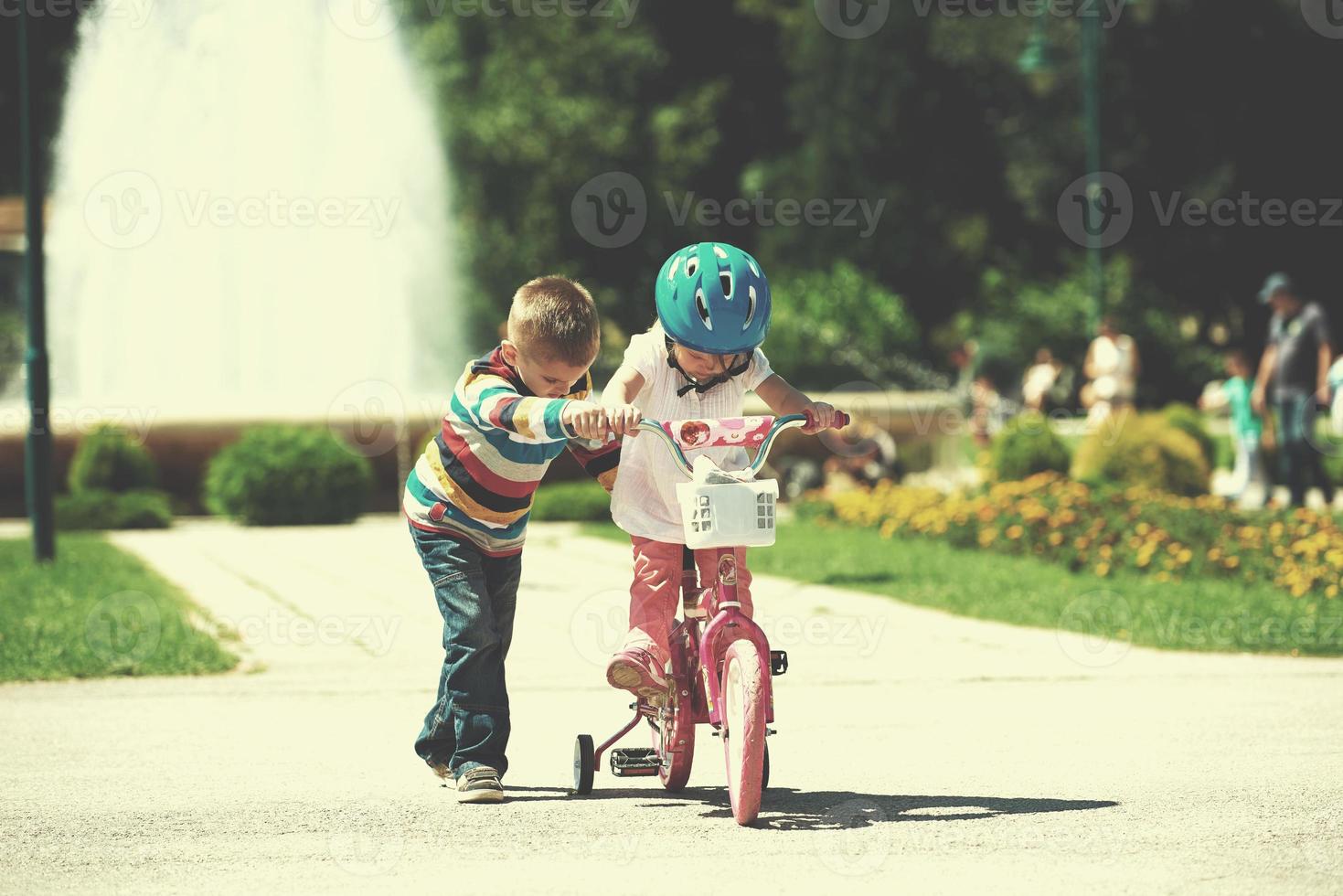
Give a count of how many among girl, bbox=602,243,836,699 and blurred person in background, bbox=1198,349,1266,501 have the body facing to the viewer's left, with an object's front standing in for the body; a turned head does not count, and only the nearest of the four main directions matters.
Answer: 1

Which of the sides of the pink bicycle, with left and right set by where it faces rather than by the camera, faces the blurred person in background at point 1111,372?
back

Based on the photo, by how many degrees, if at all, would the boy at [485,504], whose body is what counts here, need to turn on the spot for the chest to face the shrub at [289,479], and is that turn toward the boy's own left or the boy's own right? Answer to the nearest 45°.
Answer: approximately 135° to the boy's own left

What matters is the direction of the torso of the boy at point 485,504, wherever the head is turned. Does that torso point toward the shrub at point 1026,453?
no

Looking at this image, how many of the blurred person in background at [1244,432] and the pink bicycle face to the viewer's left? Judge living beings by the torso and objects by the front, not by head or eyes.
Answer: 1

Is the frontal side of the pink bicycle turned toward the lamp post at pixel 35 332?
no

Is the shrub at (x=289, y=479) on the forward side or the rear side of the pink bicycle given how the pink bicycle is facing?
on the rear side

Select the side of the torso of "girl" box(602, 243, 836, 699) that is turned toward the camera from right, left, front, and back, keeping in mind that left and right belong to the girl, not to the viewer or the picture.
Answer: front

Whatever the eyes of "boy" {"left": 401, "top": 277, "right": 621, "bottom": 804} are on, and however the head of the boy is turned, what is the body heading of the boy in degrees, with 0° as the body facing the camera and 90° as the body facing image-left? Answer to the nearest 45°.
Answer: approximately 315°

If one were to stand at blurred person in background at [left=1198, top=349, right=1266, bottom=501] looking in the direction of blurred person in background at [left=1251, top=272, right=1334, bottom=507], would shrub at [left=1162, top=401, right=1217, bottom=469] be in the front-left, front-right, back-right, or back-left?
back-left

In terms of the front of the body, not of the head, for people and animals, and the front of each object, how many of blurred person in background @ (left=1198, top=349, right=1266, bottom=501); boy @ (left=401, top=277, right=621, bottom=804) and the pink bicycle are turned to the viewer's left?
1

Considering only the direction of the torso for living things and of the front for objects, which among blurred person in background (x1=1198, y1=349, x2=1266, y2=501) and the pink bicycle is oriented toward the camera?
the pink bicycle

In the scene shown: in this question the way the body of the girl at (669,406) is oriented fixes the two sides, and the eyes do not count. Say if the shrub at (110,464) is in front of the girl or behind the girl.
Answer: behind

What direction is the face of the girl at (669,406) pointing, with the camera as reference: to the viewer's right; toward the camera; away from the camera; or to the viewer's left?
toward the camera

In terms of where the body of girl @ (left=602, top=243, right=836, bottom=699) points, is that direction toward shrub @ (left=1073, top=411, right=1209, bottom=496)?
no
